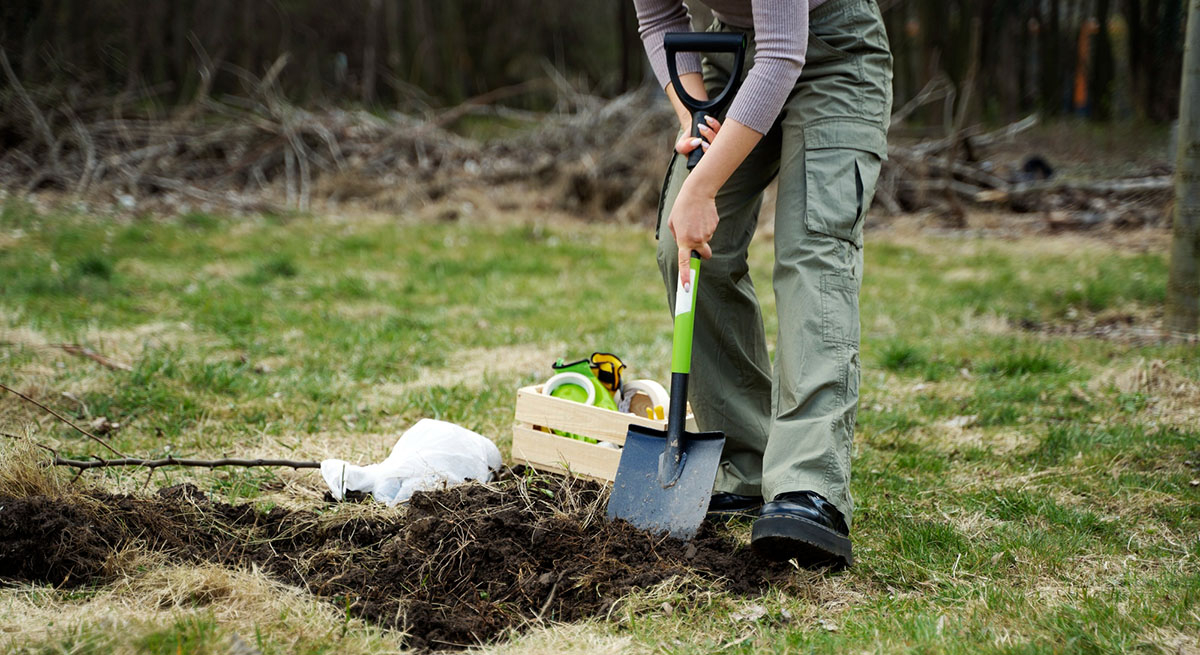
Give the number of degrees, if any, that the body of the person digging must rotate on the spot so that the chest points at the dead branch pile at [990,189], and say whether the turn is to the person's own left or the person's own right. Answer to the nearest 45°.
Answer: approximately 135° to the person's own right

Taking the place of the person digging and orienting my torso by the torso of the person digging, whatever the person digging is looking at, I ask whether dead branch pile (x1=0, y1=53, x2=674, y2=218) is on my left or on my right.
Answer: on my right

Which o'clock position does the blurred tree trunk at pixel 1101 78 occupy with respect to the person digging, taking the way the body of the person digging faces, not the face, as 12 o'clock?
The blurred tree trunk is roughly at 5 o'clock from the person digging.

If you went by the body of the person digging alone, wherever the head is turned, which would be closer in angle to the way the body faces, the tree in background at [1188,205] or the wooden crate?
the wooden crate

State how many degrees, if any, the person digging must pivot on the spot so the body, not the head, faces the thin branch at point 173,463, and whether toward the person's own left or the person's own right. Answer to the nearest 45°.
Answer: approximately 45° to the person's own right

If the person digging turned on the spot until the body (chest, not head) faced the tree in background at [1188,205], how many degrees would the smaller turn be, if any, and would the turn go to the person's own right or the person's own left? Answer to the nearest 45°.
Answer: approximately 180°

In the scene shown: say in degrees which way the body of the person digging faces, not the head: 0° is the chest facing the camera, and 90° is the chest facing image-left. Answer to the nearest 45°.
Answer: approximately 45°

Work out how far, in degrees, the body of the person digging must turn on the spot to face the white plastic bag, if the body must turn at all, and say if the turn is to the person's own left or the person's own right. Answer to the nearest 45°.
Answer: approximately 45° to the person's own right
